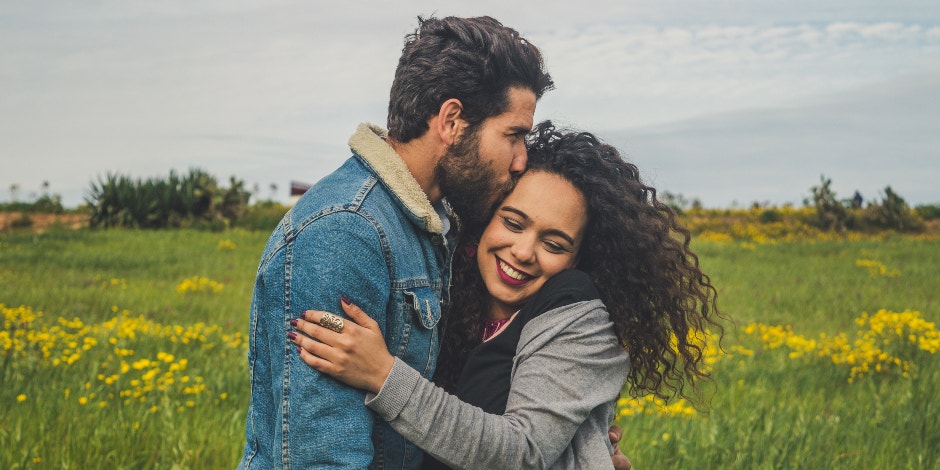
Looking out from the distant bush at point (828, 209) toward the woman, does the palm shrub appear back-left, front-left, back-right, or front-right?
front-right

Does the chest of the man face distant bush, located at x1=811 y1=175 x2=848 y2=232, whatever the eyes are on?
no

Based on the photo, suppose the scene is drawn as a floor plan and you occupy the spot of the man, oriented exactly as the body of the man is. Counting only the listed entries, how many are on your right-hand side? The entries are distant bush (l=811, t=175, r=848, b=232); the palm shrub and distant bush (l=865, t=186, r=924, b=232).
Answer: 0

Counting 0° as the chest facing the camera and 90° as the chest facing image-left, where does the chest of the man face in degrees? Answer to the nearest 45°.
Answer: approximately 270°

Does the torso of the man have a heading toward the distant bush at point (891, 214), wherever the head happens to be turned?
no

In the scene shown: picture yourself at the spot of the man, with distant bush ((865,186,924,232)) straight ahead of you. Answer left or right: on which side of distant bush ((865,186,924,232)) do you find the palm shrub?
left

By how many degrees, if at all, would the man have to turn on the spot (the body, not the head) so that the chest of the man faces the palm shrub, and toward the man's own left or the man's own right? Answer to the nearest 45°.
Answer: approximately 90° to the man's own left

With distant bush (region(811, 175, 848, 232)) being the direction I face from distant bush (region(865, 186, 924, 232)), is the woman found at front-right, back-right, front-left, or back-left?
front-left

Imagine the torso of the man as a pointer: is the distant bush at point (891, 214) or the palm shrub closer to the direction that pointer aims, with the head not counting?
the distant bush

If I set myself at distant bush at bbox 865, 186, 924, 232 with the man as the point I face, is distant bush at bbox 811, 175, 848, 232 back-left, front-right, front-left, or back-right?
front-right
